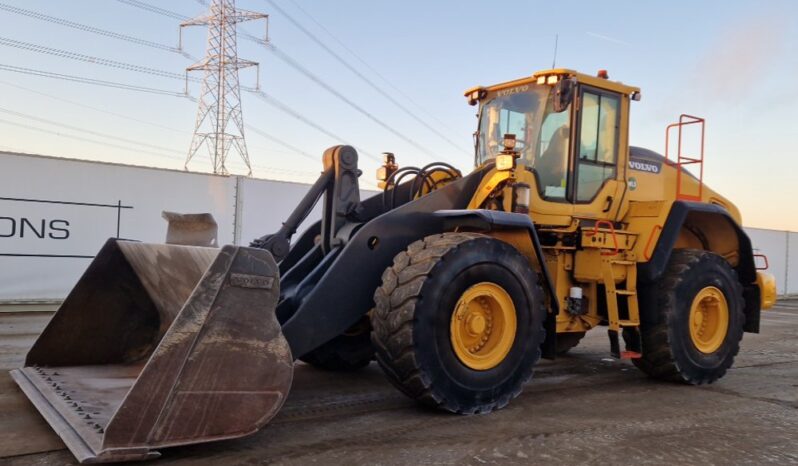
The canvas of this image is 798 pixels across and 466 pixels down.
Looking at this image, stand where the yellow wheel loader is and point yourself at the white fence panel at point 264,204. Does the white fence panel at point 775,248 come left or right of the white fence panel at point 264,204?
right

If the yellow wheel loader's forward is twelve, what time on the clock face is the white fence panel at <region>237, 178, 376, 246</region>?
The white fence panel is roughly at 4 o'clock from the yellow wheel loader.

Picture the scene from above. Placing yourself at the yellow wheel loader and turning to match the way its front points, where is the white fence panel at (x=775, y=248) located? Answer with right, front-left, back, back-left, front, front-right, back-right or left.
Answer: back

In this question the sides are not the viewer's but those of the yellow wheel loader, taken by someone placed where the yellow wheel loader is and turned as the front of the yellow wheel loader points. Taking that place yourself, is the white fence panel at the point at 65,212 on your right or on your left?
on your right

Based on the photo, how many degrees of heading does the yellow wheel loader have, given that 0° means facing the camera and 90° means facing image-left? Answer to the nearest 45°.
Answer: approximately 45°
